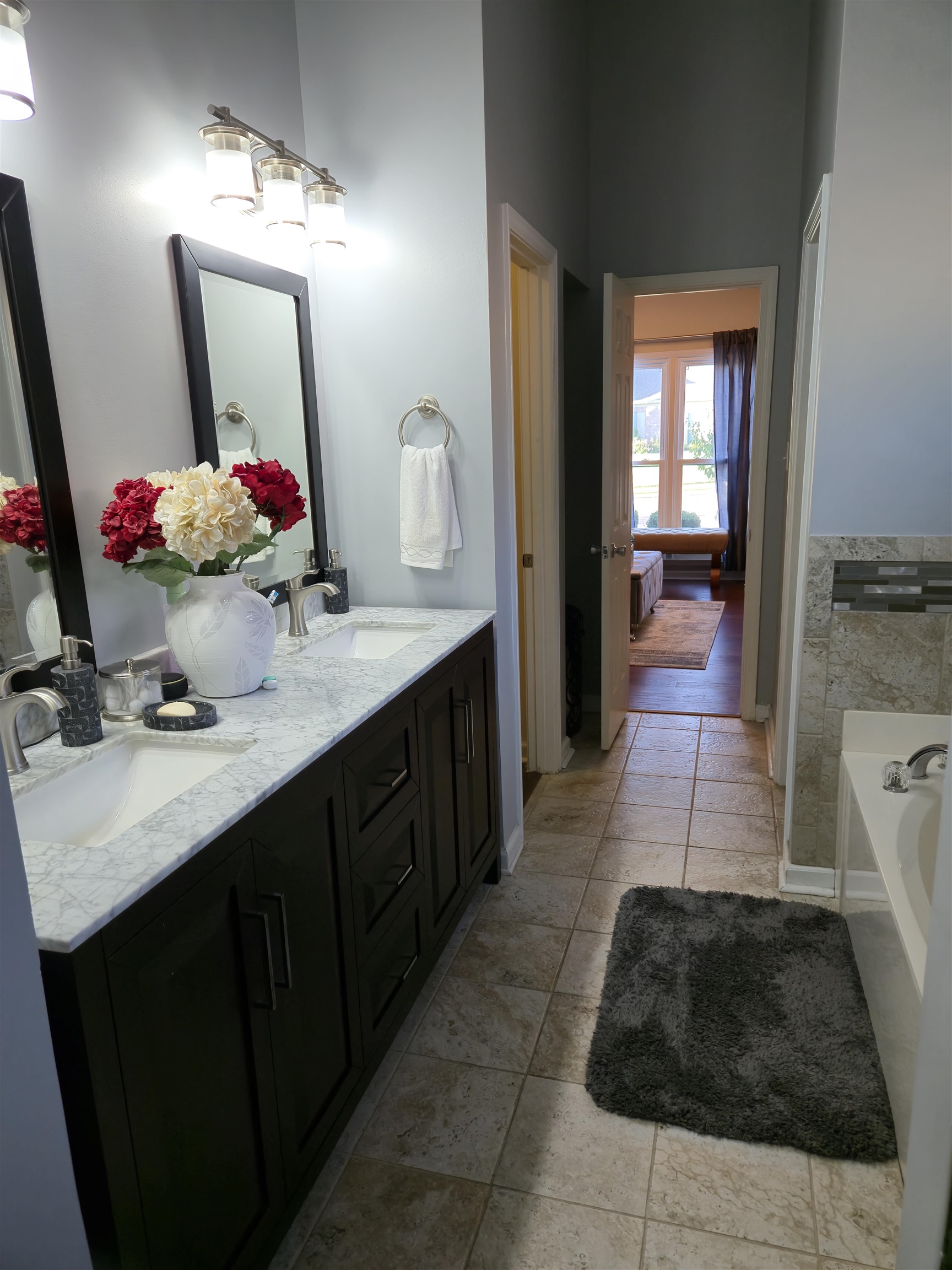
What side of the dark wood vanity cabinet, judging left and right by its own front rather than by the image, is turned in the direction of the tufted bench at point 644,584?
left

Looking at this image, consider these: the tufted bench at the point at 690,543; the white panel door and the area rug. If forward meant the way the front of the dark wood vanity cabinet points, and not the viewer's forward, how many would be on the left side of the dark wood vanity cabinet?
3

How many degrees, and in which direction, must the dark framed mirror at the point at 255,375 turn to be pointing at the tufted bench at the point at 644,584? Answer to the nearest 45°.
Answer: approximately 90° to its left
